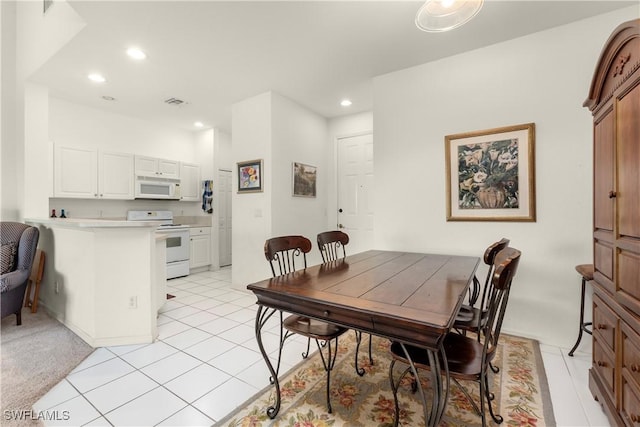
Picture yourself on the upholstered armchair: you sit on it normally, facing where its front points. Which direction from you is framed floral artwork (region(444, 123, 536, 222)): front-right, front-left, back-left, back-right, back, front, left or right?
left

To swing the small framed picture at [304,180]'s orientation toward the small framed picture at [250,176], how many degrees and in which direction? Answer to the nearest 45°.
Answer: approximately 135° to its right

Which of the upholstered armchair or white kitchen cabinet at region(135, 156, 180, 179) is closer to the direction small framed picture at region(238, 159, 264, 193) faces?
the upholstered armchair

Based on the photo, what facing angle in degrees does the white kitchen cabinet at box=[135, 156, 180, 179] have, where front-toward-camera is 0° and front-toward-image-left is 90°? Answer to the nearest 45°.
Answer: approximately 315°

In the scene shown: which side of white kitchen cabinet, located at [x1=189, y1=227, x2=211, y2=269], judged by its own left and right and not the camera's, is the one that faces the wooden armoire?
front

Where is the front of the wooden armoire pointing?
to the viewer's left

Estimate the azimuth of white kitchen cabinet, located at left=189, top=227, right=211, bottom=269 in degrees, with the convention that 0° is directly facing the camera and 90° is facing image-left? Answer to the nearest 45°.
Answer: approximately 315°

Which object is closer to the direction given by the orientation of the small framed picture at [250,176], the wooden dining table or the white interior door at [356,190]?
the wooden dining table
